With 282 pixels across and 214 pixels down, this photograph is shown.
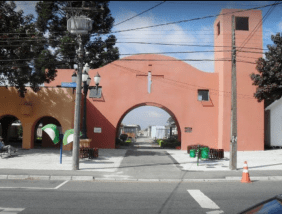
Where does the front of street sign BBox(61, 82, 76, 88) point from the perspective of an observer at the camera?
facing the viewer

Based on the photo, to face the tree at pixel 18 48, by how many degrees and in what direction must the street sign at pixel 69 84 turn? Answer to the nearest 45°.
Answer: approximately 135° to its right

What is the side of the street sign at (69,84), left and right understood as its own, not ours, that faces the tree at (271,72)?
left

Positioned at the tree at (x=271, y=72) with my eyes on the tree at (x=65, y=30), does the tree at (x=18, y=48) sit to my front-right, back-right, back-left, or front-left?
front-left

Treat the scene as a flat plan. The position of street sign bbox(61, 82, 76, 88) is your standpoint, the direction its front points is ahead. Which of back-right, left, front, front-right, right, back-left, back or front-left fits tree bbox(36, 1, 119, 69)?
back

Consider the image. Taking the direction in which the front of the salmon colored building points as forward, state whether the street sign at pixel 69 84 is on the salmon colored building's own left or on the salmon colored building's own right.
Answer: on the salmon colored building's own right

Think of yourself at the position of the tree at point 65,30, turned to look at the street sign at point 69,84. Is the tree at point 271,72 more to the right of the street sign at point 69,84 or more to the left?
left

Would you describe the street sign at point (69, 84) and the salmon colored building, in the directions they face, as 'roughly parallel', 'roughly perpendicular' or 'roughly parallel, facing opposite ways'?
roughly parallel

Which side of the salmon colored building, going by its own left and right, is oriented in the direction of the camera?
front

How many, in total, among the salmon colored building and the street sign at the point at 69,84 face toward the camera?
2

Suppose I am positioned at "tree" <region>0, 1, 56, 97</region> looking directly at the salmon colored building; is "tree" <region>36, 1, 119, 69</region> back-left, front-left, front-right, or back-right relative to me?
front-left

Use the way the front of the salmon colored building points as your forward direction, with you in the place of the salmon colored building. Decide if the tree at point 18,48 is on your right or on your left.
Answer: on your right
